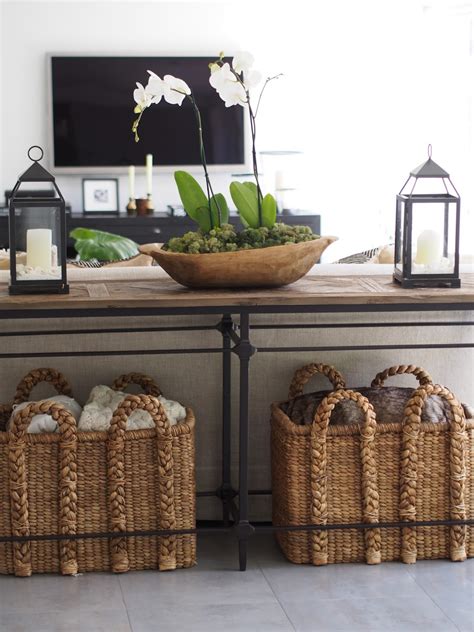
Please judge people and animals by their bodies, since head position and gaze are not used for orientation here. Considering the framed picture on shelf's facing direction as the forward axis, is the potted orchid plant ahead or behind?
ahead

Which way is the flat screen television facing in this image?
toward the camera

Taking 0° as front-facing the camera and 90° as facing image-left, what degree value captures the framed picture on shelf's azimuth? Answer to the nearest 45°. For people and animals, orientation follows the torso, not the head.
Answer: approximately 0°

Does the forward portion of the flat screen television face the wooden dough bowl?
yes

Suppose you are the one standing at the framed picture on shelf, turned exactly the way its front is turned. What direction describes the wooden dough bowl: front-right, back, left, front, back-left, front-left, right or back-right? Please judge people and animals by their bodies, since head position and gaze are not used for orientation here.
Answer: front

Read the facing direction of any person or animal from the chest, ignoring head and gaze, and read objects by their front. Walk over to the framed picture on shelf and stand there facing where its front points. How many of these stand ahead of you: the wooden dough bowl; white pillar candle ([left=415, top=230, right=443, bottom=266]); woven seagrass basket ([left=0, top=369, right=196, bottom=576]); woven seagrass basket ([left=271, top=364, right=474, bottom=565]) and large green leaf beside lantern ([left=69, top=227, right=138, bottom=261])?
5

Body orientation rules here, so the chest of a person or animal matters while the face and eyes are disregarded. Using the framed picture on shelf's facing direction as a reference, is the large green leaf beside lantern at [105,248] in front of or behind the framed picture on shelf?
in front

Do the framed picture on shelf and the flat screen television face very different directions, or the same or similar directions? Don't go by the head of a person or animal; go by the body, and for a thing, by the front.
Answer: same or similar directions

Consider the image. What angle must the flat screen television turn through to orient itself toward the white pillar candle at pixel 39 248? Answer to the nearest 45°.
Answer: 0° — it already faces it

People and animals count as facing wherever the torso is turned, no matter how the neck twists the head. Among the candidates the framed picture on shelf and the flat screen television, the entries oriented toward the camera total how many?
2

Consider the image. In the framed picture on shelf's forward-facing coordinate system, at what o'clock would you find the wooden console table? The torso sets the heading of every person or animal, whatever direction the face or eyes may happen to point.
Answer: The wooden console table is roughly at 12 o'clock from the framed picture on shelf.
